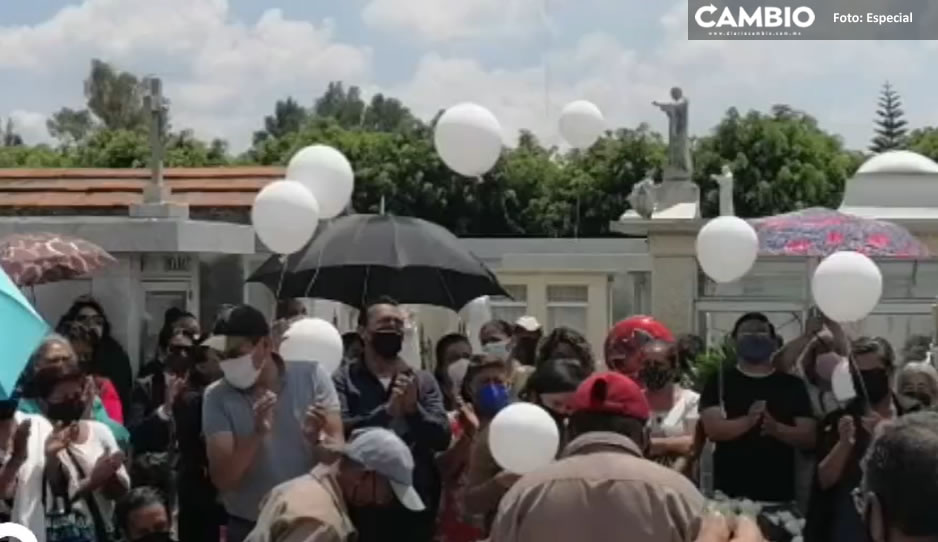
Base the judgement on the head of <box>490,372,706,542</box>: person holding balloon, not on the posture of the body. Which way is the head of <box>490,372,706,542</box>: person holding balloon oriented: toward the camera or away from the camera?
away from the camera

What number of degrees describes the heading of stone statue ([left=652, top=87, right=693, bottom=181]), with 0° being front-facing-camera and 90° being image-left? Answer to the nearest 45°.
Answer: approximately 90°

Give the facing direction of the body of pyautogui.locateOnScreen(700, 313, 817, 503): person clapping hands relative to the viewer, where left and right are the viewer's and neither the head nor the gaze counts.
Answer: facing the viewer

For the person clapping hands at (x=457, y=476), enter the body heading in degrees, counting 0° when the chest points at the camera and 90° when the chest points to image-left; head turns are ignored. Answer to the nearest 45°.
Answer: approximately 315°

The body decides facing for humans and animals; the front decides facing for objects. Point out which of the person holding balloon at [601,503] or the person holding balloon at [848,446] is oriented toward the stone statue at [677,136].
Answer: the person holding balloon at [601,503]

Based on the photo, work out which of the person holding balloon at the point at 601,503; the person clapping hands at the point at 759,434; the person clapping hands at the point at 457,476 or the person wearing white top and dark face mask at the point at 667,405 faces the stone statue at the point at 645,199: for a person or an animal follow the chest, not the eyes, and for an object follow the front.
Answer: the person holding balloon at the point at 601,503

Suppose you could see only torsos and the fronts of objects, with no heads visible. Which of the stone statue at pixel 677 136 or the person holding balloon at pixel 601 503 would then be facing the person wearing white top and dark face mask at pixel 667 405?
the person holding balloon at pixel 601 503

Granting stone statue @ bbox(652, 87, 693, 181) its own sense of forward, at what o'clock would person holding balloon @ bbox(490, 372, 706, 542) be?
The person holding balloon is roughly at 9 o'clock from the stone statue.

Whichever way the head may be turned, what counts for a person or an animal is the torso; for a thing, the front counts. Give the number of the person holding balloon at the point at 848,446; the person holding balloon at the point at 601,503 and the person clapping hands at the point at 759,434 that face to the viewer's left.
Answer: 0

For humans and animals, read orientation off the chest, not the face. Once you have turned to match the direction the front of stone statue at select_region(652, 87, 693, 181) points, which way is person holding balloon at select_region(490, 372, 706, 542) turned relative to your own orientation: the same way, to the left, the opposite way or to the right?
to the right

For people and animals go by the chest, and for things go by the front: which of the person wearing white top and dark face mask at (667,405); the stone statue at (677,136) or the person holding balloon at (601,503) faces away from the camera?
the person holding balloon at (601,503)

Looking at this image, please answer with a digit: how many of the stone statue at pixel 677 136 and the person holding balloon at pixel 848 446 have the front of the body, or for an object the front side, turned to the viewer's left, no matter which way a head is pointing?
1

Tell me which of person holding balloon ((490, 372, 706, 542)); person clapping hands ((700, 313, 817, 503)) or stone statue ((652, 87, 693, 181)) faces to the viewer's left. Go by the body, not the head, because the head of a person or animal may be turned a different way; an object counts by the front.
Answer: the stone statue

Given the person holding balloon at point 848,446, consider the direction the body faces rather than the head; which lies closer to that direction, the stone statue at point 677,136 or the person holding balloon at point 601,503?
the person holding balloon

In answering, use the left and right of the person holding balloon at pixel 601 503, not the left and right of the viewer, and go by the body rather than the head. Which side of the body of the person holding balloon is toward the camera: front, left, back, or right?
back

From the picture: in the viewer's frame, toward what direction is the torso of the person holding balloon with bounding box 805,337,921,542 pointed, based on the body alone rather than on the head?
toward the camera
